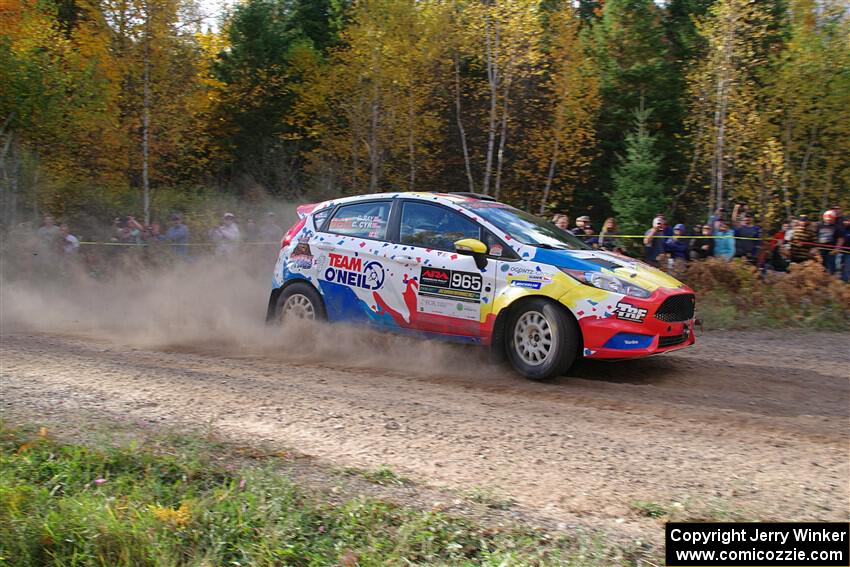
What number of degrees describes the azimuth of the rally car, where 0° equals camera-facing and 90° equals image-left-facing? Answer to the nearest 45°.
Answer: approximately 315°

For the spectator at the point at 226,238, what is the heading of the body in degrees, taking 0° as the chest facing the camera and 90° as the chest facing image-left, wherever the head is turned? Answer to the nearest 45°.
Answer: approximately 0°

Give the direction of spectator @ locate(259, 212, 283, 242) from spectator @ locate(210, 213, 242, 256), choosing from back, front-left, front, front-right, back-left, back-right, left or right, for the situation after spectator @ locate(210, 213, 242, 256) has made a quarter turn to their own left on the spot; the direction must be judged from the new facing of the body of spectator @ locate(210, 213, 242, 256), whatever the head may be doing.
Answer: front-left

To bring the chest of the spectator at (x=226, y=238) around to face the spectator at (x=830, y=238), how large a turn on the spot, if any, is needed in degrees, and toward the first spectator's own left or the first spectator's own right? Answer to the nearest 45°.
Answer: approximately 45° to the first spectator's own left

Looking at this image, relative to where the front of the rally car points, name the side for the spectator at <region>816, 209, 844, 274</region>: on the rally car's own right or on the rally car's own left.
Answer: on the rally car's own left

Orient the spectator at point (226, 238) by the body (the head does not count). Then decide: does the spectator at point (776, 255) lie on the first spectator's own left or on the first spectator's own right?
on the first spectator's own left

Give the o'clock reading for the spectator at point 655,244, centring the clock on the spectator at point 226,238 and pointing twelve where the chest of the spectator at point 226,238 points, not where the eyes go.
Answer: the spectator at point 655,244 is roughly at 10 o'clock from the spectator at point 226,238.

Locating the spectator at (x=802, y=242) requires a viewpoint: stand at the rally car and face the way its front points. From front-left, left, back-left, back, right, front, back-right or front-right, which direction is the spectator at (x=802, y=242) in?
left

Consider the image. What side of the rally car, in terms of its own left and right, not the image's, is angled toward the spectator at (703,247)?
left

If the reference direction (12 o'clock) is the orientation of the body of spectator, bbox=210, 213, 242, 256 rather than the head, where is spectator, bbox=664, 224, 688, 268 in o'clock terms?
spectator, bbox=664, 224, 688, 268 is roughly at 10 o'clock from spectator, bbox=210, 213, 242, 256.

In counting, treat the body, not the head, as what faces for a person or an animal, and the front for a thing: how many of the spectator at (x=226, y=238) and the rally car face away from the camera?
0

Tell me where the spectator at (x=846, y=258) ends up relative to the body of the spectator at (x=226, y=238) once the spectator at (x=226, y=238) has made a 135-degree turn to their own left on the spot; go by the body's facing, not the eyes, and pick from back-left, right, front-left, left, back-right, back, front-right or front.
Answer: right

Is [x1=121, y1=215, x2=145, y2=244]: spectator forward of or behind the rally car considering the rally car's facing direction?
behind
